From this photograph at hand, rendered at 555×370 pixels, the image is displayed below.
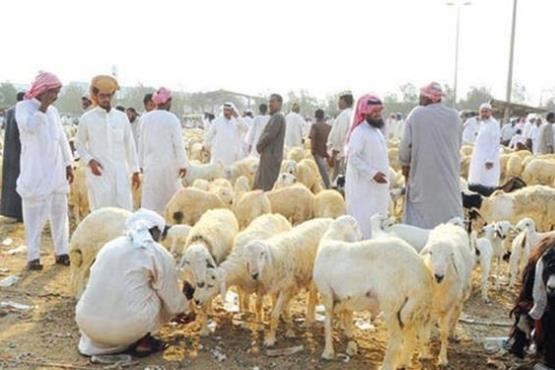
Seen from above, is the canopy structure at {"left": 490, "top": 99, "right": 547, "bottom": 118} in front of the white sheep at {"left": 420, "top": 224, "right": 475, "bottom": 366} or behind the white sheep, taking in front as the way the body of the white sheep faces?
behind

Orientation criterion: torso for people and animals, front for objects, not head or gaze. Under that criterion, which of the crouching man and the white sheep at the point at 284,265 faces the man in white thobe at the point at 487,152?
the crouching man

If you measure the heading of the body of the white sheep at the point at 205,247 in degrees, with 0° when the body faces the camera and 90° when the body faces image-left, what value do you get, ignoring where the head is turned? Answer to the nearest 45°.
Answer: approximately 45°

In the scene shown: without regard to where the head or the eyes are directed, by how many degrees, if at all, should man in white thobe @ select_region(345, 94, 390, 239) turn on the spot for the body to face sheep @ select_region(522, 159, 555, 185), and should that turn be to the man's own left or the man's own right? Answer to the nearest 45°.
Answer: approximately 90° to the man's own left

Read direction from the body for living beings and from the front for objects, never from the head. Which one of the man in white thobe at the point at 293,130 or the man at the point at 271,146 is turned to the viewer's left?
the man

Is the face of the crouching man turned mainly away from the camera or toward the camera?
away from the camera

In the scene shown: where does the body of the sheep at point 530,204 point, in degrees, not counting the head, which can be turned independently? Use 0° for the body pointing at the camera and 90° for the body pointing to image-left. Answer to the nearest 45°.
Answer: approximately 90°

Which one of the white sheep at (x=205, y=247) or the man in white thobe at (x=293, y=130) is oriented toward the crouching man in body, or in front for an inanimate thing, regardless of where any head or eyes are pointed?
the white sheep

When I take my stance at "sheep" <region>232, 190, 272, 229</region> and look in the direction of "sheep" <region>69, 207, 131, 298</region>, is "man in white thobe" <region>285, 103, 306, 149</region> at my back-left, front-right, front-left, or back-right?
back-right
